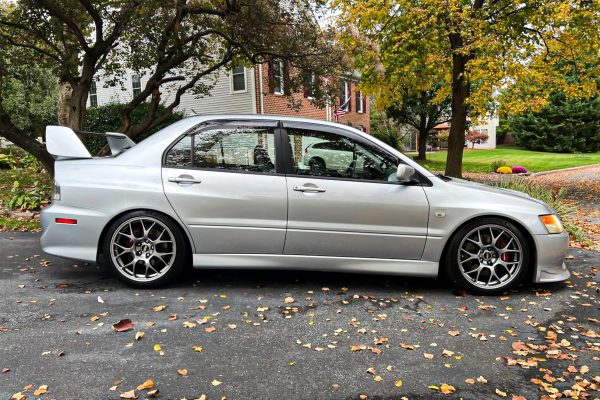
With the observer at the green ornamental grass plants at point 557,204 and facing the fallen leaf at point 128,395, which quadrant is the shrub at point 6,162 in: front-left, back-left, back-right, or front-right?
front-right

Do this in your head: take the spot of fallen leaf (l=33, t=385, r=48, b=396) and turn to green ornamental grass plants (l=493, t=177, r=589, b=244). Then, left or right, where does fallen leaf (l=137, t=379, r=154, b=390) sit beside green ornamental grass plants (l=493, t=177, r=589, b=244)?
right

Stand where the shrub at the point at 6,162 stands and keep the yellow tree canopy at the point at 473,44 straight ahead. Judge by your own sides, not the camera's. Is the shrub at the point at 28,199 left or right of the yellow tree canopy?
right

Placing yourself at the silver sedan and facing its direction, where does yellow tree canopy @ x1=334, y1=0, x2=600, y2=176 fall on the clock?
The yellow tree canopy is roughly at 10 o'clock from the silver sedan.

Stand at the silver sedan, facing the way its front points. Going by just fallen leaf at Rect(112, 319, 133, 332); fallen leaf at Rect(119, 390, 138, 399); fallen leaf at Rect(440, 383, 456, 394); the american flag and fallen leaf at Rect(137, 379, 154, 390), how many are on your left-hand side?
1

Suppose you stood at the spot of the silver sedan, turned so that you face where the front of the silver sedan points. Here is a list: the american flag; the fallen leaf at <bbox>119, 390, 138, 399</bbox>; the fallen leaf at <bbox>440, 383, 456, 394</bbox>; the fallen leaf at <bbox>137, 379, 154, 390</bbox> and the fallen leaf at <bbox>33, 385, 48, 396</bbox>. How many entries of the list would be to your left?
1

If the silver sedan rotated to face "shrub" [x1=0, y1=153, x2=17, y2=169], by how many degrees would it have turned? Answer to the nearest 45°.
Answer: approximately 135° to its left

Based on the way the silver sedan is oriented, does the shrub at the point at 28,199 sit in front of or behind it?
behind

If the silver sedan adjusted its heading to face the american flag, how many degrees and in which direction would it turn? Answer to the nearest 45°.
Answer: approximately 90° to its left

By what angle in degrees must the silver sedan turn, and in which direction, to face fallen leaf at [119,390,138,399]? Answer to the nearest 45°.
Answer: approximately 135° to its right

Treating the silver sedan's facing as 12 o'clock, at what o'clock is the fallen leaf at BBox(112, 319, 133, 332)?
The fallen leaf is roughly at 5 o'clock from the silver sedan.

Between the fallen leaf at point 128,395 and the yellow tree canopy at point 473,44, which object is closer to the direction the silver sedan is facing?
the yellow tree canopy

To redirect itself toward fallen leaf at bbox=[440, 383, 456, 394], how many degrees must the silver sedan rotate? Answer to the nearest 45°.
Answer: approximately 45° to its right

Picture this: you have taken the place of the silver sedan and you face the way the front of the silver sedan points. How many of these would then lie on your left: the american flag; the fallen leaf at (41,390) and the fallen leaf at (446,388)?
1

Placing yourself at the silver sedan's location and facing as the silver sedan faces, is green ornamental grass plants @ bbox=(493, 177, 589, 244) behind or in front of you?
in front

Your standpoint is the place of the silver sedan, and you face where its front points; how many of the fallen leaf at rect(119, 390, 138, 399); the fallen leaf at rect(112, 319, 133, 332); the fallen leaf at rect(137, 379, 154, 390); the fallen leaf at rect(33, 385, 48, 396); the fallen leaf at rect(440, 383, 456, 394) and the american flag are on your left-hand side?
1

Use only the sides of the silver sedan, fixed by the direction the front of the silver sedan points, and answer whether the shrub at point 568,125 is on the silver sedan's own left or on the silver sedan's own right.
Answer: on the silver sedan's own left

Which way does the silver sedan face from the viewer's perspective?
to the viewer's right

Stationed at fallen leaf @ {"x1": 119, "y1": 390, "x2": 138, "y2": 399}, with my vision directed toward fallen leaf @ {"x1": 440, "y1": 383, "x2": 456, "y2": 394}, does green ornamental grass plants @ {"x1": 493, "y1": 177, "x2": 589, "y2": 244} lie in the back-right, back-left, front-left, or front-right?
front-left
